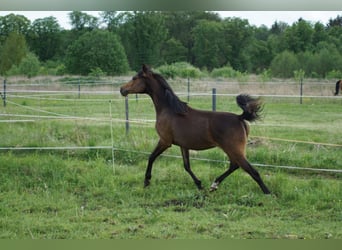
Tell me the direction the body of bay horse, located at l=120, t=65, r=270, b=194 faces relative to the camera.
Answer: to the viewer's left

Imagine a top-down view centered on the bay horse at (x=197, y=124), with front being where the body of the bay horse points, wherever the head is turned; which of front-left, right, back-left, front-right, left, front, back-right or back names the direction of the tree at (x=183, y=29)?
right

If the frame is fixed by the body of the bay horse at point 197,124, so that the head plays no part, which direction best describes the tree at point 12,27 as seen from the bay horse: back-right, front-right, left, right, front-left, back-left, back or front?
front-right

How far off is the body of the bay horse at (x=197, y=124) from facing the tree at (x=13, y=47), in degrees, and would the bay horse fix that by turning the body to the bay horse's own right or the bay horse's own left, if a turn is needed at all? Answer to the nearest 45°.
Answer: approximately 45° to the bay horse's own right

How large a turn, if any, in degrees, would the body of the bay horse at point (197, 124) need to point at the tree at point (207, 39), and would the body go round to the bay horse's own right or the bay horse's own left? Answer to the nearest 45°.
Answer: approximately 90° to the bay horse's own right

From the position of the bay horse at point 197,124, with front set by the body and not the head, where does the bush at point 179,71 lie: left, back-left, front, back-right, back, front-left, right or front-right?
right

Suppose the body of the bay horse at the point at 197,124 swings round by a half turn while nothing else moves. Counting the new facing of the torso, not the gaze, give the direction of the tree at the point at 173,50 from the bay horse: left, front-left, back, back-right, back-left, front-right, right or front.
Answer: left

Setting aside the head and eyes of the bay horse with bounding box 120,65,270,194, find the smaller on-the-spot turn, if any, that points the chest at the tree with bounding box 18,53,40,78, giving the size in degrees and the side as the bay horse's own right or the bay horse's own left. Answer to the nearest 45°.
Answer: approximately 45° to the bay horse's own right
